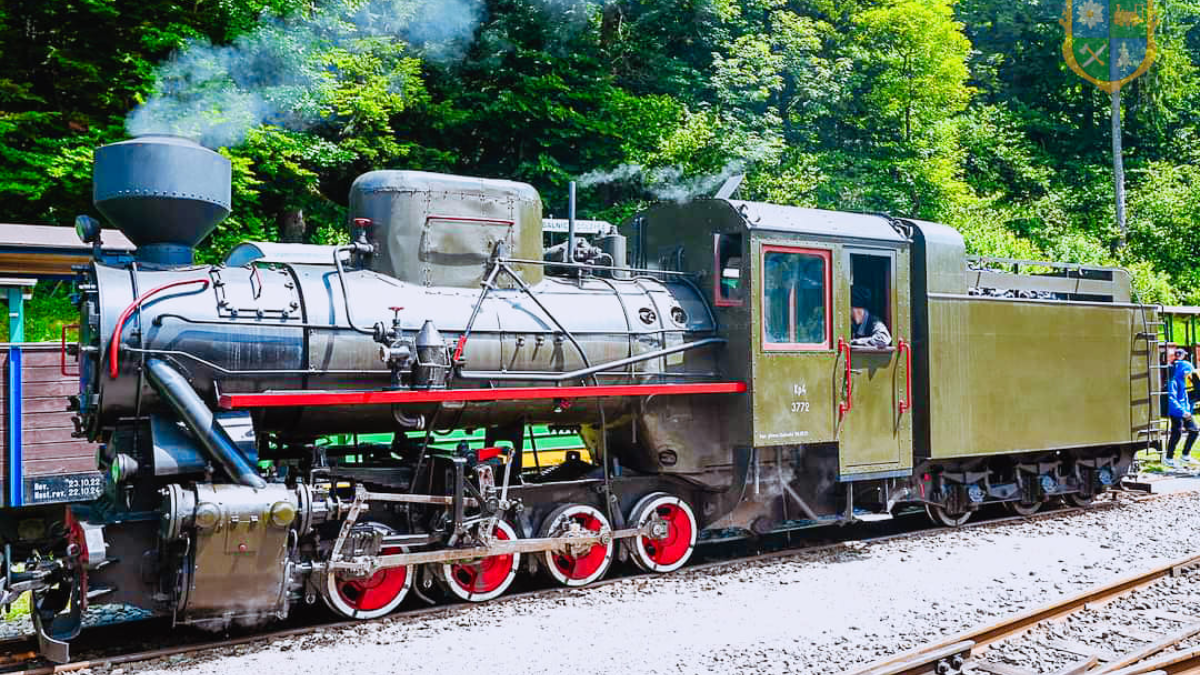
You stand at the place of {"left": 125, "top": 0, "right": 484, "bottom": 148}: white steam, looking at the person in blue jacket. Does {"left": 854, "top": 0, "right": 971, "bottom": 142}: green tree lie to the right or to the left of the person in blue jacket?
left

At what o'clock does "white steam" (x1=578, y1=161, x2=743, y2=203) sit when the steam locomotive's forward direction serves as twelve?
The white steam is roughly at 5 o'clock from the steam locomotive.

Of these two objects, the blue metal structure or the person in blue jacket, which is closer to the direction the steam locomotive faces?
the blue metal structure

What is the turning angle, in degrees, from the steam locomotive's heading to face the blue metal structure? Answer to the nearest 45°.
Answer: approximately 45° to its right

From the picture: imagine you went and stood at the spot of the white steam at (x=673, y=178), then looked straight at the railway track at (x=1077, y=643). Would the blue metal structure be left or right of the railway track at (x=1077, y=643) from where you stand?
right

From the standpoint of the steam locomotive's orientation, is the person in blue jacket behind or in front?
behind

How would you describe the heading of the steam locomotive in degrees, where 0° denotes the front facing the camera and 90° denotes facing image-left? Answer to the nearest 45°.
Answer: approximately 45°

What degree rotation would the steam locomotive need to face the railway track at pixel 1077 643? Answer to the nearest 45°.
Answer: approximately 135° to its left
